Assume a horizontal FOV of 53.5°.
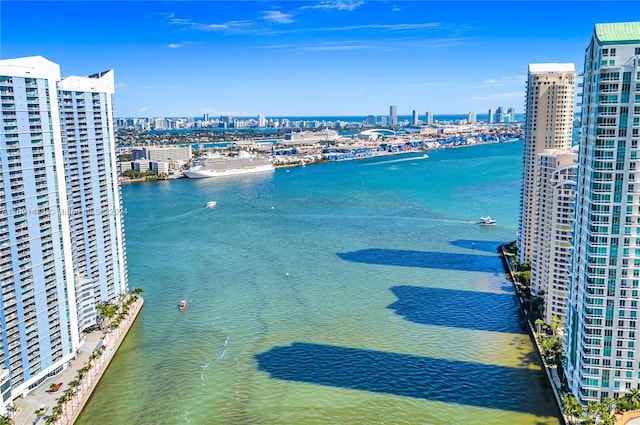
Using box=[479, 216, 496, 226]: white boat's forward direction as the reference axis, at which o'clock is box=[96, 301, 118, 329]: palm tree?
The palm tree is roughly at 4 o'clock from the white boat.

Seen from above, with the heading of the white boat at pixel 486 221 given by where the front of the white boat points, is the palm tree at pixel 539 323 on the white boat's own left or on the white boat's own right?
on the white boat's own right

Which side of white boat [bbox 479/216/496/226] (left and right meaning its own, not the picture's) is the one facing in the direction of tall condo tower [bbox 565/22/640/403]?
right

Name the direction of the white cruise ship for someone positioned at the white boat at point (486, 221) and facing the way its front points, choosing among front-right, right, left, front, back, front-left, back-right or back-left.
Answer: back-left

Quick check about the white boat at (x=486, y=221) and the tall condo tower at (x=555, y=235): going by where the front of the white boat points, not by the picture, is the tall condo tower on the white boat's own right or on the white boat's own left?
on the white boat's own right

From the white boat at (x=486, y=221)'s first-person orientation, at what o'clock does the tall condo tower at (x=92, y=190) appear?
The tall condo tower is roughly at 4 o'clock from the white boat.

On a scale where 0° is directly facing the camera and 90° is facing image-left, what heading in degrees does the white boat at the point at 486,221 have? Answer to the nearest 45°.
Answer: approximately 270°

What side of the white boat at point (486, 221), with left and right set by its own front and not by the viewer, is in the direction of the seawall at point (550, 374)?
right

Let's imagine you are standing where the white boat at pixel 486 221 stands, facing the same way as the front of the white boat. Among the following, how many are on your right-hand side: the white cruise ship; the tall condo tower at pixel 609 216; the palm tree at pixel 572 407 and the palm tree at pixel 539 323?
3

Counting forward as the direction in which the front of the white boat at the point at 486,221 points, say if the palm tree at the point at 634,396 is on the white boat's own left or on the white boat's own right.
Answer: on the white boat's own right

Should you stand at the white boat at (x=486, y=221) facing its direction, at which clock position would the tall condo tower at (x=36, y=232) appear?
The tall condo tower is roughly at 4 o'clock from the white boat.
